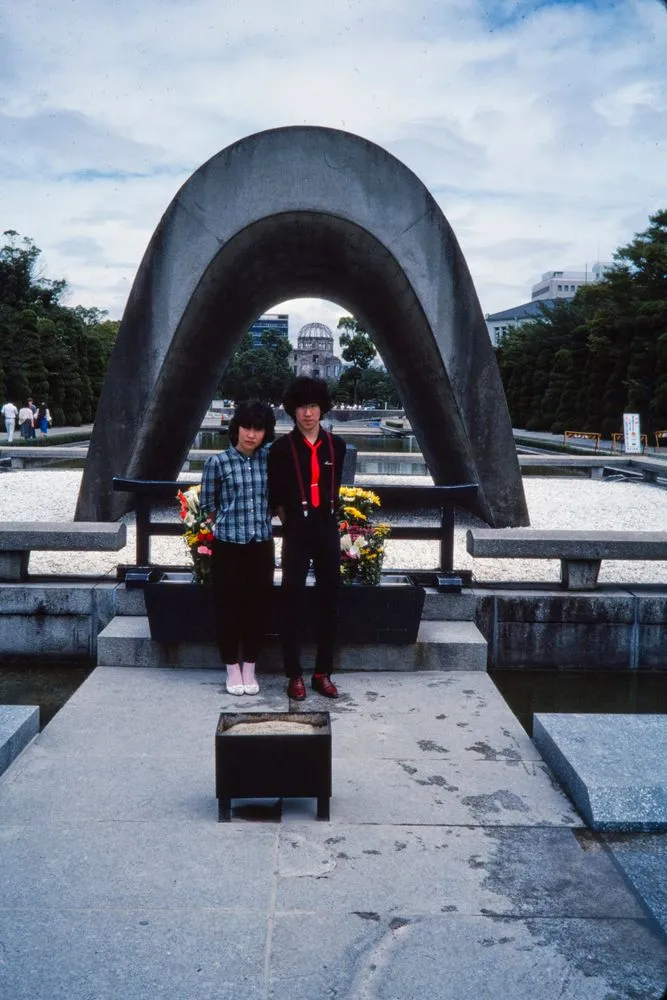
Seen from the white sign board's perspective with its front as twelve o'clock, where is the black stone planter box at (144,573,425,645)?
The black stone planter box is roughly at 12 o'clock from the white sign board.

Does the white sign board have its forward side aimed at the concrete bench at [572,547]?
yes

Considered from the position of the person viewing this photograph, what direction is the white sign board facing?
facing the viewer

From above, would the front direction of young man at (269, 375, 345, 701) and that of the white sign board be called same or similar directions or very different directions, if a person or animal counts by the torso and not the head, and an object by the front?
same or similar directions

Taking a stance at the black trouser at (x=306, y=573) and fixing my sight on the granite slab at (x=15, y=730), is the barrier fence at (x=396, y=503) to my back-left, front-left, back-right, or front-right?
back-right

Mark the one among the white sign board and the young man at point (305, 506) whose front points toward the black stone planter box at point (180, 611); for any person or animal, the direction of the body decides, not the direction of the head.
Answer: the white sign board

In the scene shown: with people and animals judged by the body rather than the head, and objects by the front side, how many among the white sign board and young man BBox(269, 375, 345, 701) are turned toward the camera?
2

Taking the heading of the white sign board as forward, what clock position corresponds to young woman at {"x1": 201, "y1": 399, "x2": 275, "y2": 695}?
The young woman is roughly at 12 o'clock from the white sign board.

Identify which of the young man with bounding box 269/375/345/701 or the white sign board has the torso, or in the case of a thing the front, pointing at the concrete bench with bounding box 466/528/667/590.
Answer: the white sign board

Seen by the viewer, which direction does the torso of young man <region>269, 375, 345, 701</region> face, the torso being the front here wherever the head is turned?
toward the camera

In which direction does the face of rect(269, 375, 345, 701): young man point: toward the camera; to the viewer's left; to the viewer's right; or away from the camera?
toward the camera

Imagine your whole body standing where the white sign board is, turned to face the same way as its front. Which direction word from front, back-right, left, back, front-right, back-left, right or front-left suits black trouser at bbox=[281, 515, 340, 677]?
front

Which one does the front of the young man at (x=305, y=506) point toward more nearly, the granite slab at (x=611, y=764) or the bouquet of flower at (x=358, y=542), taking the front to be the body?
the granite slab

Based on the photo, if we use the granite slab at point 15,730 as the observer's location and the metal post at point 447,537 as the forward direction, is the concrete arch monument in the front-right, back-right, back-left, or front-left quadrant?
front-left
